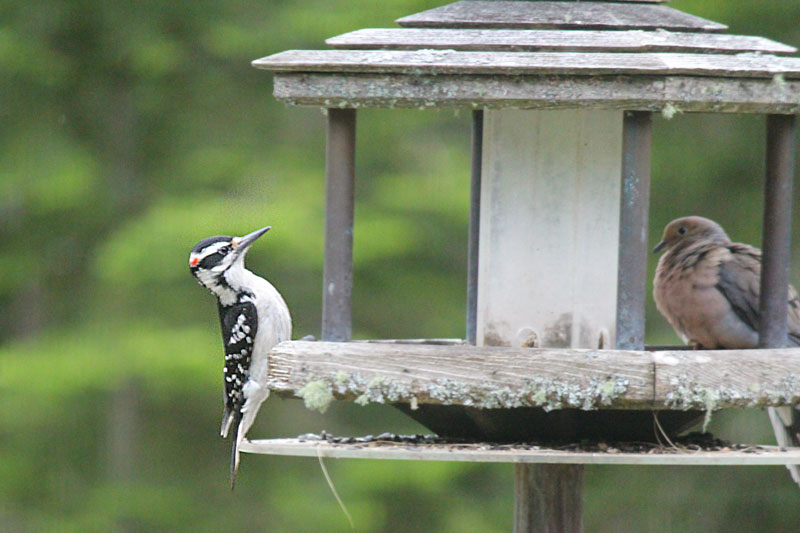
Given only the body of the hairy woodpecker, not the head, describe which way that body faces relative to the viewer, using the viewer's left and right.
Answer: facing to the right of the viewer

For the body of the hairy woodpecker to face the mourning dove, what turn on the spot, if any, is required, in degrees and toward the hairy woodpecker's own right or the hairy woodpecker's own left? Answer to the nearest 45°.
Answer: approximately 45° to the hairy woodpecker's own right
